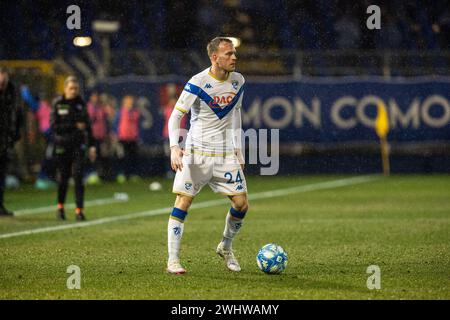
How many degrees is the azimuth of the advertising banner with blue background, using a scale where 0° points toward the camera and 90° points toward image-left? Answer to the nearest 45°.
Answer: approximately 0°

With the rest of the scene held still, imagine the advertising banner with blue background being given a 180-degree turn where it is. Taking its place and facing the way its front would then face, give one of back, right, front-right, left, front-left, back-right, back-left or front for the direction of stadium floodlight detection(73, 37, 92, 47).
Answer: left

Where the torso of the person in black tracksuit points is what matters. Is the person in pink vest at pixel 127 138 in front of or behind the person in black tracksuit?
behind

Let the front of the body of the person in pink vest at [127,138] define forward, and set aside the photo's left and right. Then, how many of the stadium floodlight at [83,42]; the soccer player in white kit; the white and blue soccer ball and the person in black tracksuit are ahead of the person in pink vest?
3

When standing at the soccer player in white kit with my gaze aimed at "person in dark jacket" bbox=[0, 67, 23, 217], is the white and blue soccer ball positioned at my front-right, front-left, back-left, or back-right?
back-right

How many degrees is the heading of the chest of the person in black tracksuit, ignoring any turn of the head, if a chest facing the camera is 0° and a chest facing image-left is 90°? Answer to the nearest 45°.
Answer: approximately 0°

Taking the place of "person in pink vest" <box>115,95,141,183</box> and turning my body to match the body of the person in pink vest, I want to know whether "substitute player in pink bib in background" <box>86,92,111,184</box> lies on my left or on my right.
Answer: on my right

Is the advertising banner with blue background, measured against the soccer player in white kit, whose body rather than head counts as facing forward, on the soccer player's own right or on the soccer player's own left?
on the soccer player's own left

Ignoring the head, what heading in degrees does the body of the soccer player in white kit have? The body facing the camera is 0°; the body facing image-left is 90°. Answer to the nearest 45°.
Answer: approximately 315°
